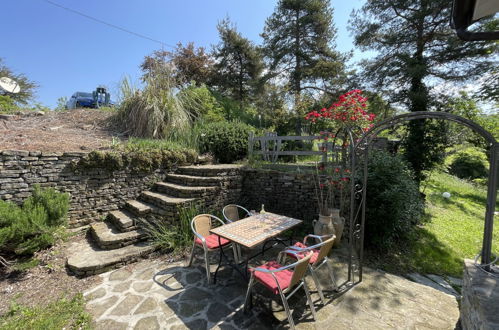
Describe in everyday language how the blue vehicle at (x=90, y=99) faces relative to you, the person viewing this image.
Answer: facing to the left of the viewer

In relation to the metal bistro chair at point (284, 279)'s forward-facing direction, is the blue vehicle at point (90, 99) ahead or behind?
ahead

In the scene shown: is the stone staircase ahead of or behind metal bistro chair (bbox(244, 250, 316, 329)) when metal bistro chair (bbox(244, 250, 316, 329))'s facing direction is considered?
ahead

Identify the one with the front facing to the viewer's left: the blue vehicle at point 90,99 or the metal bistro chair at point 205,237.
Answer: the blue vehicle

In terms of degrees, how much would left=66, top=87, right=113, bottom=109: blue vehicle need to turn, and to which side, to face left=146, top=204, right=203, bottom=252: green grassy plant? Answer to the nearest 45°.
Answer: approximately 90° to its left

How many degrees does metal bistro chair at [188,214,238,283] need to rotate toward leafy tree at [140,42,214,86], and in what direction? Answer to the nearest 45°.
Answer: approximately 135° to its left

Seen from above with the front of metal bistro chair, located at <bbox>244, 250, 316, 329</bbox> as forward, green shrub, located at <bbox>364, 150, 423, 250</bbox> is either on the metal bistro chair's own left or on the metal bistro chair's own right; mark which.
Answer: on the metal bistro chair's own right

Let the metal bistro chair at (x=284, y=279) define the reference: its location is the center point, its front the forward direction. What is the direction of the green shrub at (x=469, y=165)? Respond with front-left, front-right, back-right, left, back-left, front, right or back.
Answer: right

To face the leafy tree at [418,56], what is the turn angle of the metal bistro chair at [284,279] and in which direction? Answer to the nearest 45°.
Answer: approximately 90° to its right

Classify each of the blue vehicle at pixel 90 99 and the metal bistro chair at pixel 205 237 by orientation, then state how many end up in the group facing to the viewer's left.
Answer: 1

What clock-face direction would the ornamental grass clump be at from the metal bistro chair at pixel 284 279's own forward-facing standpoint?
The ornamental grass clump is roughly at 12 o'clock from the metal bistro chair.

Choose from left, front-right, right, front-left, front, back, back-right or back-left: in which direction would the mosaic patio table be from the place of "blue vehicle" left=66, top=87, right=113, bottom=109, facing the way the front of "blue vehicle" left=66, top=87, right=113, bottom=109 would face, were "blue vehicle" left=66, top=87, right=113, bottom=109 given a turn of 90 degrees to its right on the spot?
back

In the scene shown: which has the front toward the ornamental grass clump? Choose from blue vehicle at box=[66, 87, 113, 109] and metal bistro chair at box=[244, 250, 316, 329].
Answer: the metal bistro chair

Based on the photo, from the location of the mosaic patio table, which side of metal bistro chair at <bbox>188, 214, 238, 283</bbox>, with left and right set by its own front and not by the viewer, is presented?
front

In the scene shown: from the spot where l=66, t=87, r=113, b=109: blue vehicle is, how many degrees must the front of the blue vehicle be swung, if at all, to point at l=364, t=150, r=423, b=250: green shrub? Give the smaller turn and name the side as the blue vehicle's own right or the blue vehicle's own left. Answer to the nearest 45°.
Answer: approximately 90° to the blue vehicle's own left

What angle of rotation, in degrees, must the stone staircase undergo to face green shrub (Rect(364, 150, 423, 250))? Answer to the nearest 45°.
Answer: approximately 90° to its left
